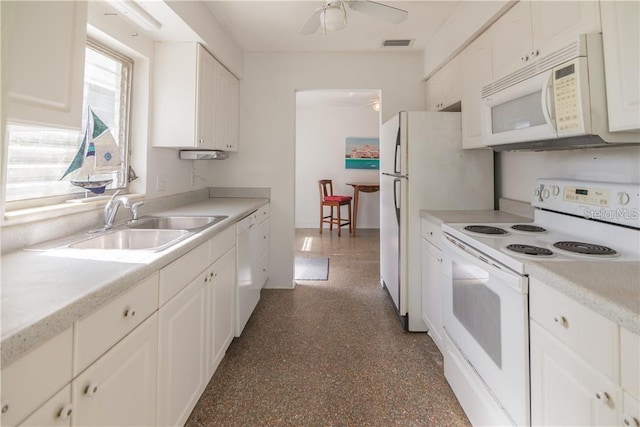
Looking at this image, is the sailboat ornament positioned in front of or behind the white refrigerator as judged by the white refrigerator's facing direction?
in front

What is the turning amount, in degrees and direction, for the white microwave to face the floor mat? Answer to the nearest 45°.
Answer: approximately 90° to its right

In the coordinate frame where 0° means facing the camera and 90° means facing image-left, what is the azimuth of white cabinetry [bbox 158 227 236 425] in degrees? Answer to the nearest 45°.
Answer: approximately 315°

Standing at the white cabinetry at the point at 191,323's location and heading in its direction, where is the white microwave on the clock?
The white microwave is roughly at 11 o'clock from the white cabinetry.

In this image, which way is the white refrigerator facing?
to the viewer's left

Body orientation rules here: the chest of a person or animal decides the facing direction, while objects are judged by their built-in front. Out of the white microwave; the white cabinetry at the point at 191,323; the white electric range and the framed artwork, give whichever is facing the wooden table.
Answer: the framed artwork

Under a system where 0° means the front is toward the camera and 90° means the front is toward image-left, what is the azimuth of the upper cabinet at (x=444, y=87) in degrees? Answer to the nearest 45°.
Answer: approximately 90°

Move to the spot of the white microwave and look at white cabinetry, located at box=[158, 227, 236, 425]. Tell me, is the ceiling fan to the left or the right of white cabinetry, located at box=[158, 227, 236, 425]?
right
